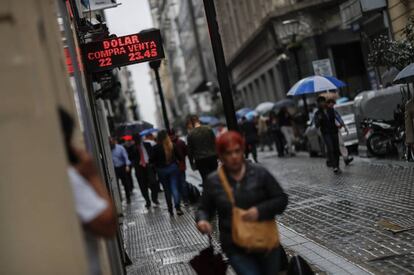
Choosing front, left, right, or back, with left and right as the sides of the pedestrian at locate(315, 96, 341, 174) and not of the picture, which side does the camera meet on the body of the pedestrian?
front

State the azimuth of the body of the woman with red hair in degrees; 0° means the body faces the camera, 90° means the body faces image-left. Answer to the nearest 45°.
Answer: approximately 0°

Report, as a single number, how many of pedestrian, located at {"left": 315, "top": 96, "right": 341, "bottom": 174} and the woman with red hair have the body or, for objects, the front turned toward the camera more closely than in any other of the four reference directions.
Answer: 2

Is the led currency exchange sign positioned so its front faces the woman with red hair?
yes

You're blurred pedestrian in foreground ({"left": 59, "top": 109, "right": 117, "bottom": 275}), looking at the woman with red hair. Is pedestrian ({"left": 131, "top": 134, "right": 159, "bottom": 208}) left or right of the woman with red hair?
left

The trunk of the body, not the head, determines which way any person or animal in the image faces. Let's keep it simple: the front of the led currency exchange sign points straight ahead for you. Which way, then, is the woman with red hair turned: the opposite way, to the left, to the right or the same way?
the same way

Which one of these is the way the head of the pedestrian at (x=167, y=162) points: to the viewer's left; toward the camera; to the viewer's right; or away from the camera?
away from the camera

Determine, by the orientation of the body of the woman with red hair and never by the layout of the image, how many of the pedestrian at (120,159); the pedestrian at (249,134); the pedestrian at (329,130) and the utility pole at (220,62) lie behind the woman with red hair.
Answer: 4

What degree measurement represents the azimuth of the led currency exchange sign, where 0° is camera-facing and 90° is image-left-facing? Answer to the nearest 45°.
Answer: approximately 0°

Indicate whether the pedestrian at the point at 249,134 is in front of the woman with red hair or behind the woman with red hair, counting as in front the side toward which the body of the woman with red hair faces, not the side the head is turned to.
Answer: behind

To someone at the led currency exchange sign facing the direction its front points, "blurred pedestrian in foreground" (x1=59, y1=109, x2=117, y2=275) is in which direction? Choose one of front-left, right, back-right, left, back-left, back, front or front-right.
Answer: front

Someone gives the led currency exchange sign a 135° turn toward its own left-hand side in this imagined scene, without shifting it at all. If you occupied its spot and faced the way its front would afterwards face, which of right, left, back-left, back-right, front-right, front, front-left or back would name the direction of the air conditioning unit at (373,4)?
front

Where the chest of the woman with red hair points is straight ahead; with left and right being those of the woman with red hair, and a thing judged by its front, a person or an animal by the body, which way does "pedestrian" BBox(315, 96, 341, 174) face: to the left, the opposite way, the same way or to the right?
the same way

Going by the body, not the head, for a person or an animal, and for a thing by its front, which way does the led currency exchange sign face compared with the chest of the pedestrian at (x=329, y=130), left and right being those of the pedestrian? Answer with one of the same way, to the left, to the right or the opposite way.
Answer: the same way

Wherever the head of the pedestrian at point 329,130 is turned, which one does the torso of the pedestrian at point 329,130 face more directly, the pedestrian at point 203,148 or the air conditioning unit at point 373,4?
the pedestrian

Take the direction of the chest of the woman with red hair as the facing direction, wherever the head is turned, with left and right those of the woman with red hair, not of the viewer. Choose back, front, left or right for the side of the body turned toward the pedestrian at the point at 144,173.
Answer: back

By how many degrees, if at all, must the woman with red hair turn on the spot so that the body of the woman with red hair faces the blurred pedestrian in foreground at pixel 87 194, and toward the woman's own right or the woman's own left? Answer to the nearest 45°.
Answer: approximately 45° to the woman's own right

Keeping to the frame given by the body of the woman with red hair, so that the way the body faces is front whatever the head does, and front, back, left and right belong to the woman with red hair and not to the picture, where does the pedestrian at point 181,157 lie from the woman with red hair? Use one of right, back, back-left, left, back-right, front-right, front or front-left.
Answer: back
